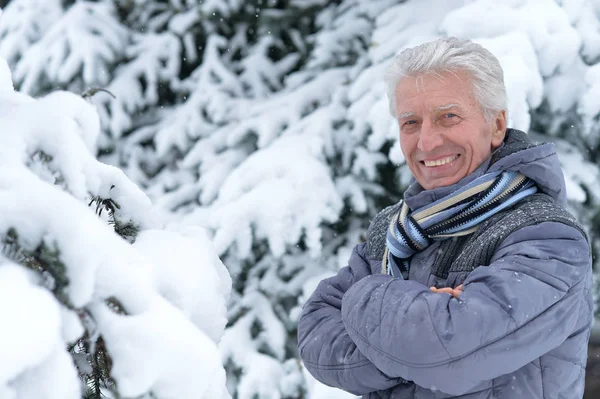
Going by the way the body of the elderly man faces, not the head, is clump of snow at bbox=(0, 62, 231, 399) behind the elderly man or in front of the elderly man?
in front

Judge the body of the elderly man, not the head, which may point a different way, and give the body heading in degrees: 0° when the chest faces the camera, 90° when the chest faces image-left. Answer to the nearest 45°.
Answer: approximately 45°
